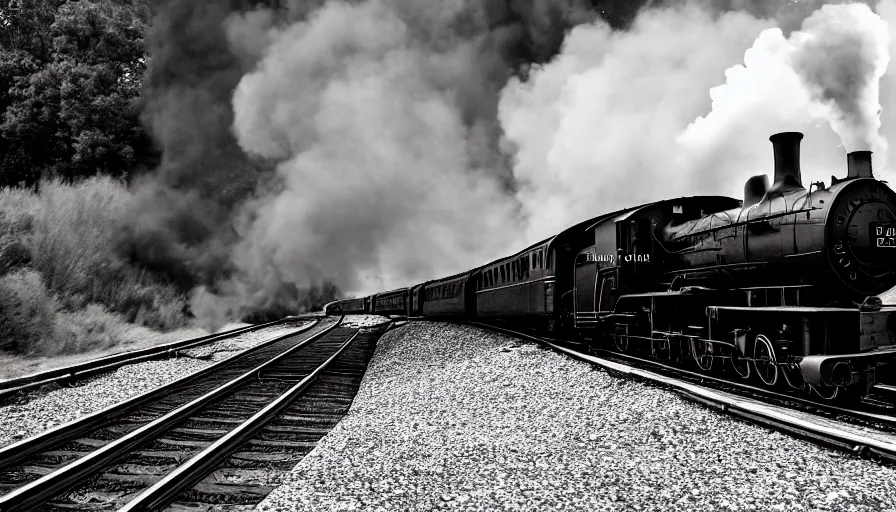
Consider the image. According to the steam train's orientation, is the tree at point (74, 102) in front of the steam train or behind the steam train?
behind

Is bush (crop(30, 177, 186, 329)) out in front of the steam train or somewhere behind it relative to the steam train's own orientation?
behind

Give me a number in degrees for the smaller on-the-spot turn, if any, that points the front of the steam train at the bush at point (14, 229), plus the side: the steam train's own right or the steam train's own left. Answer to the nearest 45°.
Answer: approximately 135° to the steam train's own right

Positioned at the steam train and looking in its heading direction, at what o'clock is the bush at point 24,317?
The bush is roughly at 5 o'clock from the steam train.
